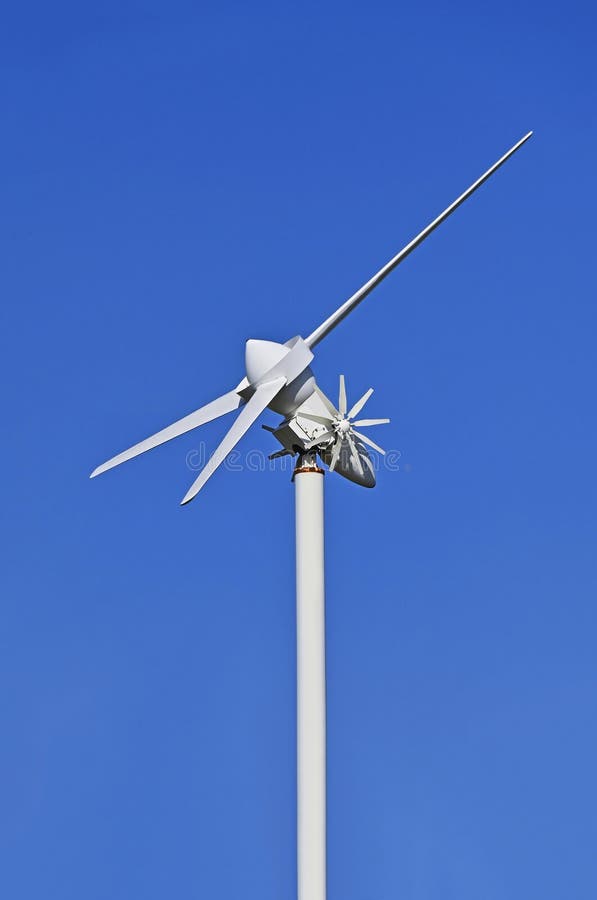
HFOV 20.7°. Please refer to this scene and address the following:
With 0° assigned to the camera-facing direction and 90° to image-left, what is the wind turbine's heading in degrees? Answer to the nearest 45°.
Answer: approximately 45°
